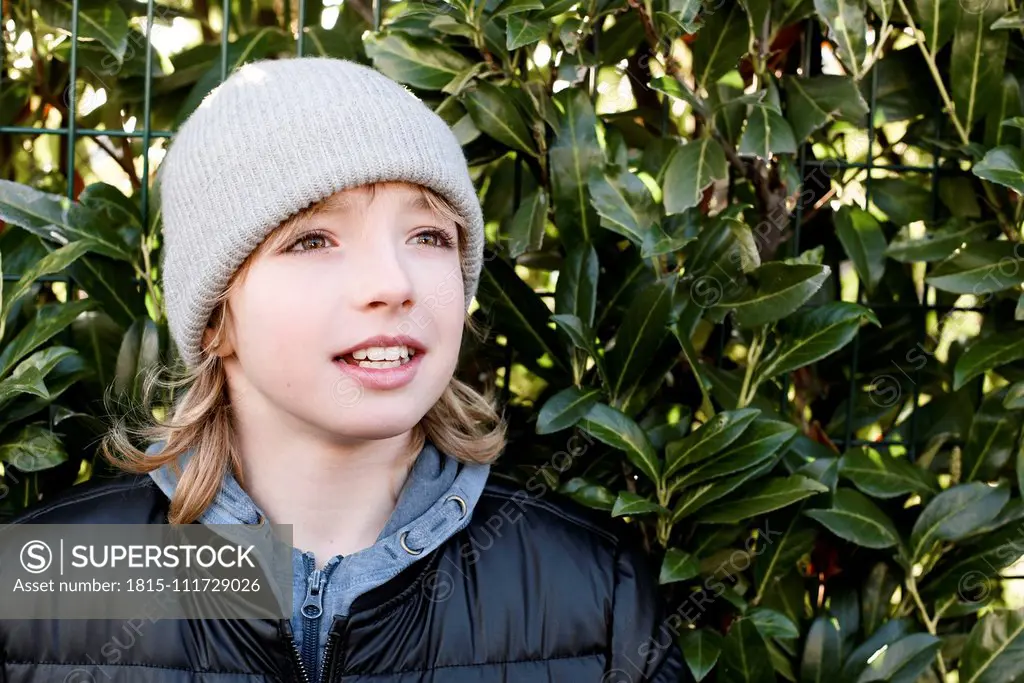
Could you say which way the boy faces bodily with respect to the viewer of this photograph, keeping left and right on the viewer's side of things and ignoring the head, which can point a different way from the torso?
facing the viewer

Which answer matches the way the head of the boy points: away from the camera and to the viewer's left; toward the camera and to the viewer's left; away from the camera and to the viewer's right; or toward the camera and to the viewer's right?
toward the camera and to the viewer's right
